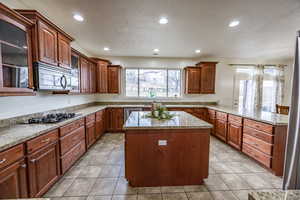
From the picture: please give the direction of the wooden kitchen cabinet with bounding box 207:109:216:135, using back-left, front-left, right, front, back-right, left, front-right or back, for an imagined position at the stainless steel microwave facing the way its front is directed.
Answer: front-left

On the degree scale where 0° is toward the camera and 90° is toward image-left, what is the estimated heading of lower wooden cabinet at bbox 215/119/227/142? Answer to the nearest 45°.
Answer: approximately 45°

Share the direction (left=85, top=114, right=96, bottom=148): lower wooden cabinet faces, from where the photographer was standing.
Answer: facing the viewer and to the right of the viewer

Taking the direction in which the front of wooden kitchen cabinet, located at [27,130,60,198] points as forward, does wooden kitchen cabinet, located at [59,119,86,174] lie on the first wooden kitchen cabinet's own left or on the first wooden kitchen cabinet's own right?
on the first wooden kitchen cabinet's own left

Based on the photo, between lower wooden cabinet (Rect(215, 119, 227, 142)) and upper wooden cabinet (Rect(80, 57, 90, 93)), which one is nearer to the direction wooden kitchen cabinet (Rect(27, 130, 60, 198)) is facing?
the lower wooden cabinet

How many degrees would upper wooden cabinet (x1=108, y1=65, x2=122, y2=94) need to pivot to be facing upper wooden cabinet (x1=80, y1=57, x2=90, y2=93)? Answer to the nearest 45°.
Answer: approximately 45° to its right

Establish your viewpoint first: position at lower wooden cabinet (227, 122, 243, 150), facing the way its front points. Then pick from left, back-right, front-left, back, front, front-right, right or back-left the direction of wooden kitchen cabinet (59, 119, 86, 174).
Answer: front

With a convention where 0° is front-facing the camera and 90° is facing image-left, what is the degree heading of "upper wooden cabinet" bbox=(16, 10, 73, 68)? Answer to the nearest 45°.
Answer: approximately 315°

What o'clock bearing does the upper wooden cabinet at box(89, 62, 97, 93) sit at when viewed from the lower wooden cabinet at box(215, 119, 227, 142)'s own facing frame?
The upper wooden cabinet is roughly at 1 o'clock from the lower wooden cabinet.

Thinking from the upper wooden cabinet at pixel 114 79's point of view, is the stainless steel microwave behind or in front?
in front

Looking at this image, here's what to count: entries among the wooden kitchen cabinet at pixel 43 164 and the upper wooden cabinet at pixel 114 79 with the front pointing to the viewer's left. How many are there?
0

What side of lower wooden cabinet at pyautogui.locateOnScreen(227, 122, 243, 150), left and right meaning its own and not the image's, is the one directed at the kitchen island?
front

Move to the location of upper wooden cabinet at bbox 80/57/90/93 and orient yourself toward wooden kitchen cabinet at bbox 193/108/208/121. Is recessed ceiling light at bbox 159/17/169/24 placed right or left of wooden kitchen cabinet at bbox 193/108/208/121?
right

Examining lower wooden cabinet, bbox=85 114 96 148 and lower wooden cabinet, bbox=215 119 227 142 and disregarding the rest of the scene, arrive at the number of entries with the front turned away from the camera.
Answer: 0

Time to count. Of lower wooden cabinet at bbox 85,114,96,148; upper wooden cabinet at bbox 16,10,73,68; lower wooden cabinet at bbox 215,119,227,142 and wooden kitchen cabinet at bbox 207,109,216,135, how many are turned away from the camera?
0

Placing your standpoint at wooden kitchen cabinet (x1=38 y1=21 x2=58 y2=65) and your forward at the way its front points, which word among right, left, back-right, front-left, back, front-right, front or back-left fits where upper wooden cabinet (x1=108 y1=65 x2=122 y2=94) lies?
left
